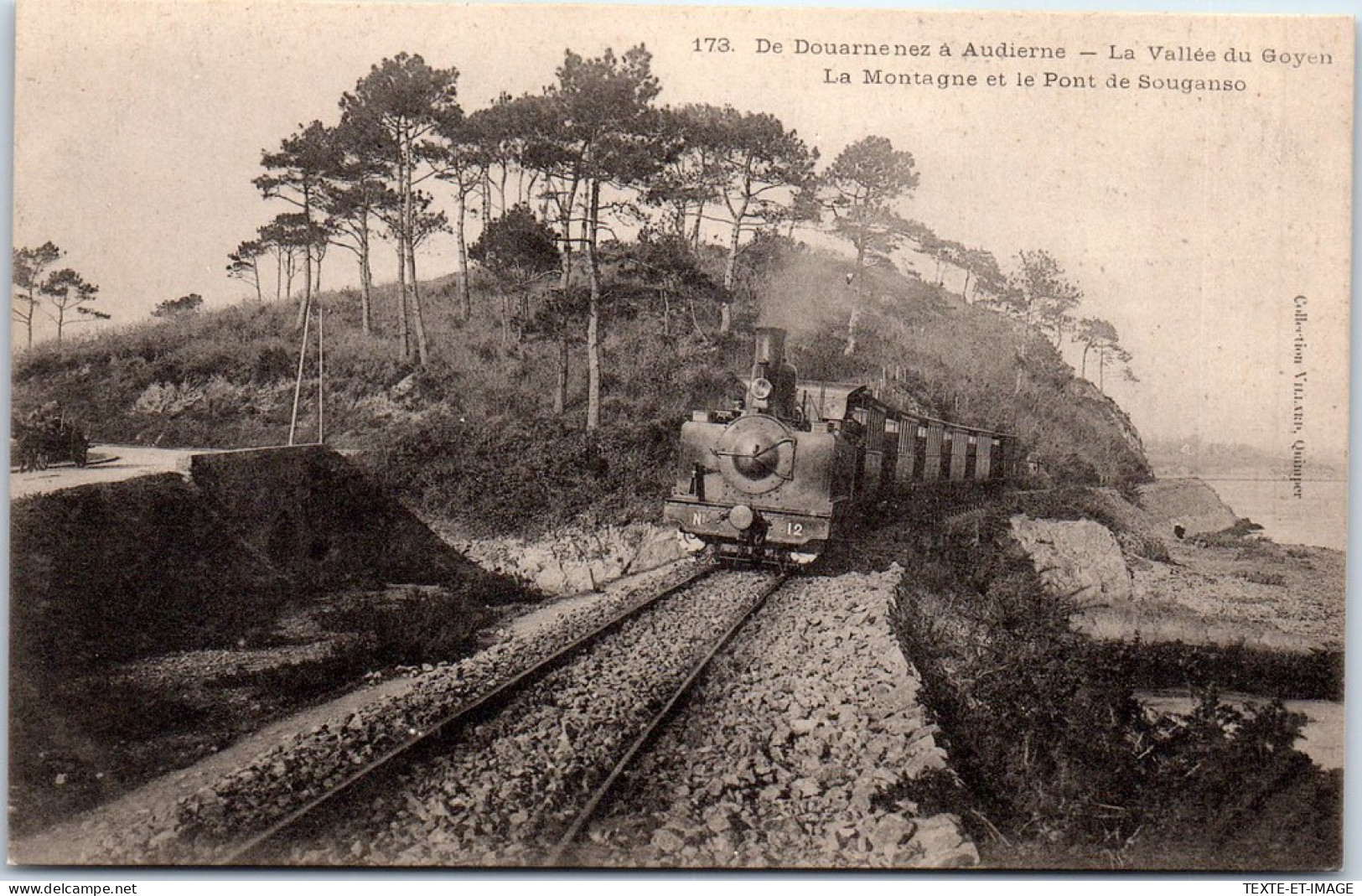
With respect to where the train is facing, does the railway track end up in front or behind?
in front

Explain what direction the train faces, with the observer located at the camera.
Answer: facing the viewer and to the left of the viewer
